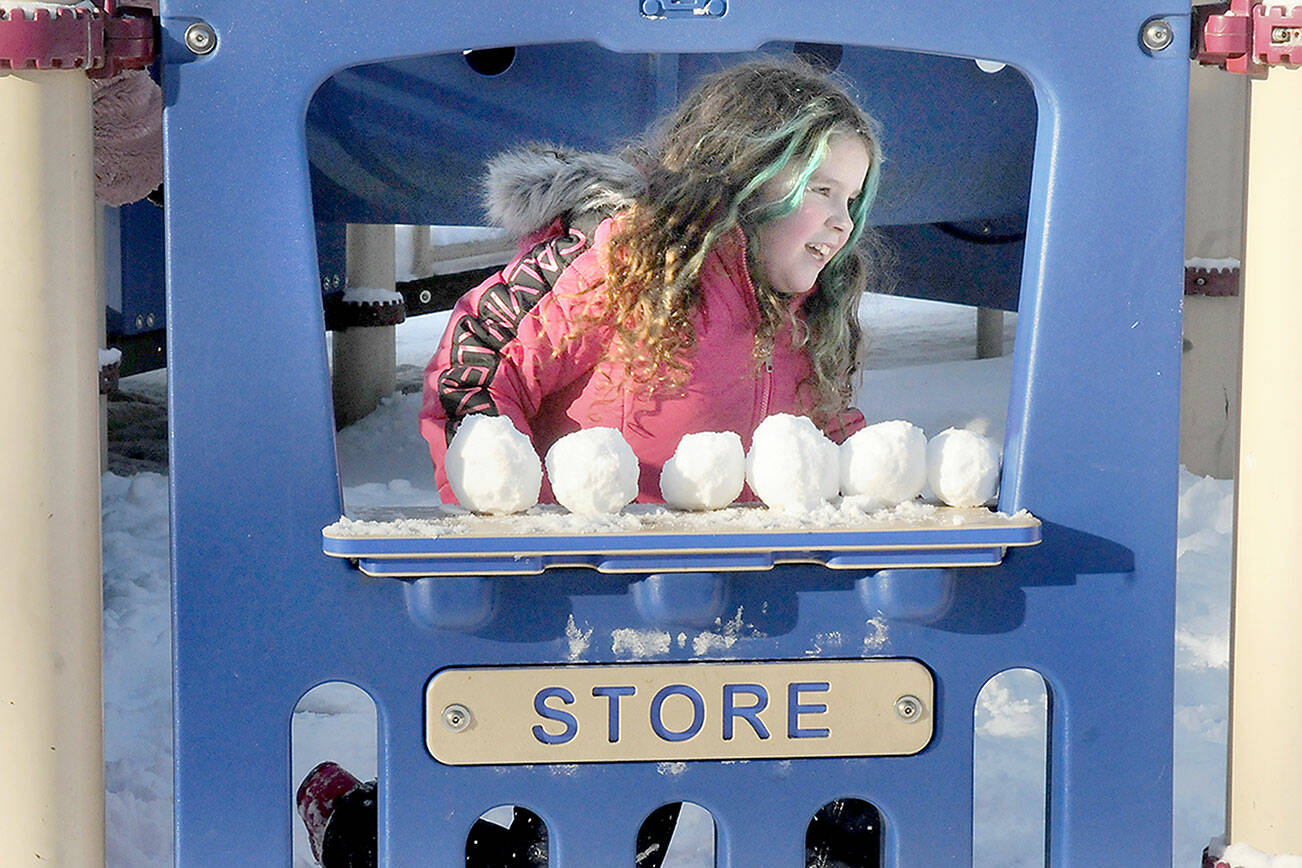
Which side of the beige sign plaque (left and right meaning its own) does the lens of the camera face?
front

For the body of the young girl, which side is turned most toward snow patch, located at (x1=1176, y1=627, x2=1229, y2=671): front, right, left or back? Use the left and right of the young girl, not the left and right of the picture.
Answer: left

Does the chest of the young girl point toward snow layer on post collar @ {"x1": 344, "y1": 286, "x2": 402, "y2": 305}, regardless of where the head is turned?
no

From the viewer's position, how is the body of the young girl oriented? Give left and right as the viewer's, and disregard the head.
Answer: facing the viewer and to the right of the viewer

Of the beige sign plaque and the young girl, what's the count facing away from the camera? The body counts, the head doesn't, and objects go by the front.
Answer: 0

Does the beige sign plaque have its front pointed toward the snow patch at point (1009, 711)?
no

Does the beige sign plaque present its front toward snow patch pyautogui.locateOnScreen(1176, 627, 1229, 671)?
no

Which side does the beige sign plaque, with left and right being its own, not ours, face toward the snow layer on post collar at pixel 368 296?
back
